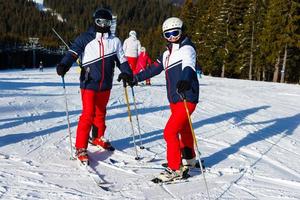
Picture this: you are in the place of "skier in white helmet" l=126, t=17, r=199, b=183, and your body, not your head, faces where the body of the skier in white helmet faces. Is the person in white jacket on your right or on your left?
on your right

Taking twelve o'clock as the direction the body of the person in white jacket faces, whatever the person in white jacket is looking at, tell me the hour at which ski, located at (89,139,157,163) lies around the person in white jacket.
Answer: The ski is roughly at 6 o'clock from the person in white jacket.

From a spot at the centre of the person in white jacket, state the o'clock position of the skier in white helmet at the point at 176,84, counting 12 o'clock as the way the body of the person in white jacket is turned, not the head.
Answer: The skier in white helmet is roughly at 6 o'clock from the person in white jacket.

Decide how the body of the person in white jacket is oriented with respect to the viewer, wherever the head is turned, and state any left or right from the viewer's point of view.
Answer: facing away from the viewer

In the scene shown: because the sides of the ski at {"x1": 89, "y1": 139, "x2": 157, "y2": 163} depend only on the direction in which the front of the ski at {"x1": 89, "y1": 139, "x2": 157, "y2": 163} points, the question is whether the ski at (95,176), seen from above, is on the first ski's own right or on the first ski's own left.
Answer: on the first ski's own right

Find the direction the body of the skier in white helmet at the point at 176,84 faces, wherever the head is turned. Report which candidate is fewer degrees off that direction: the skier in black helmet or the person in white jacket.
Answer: the skier in black helmet

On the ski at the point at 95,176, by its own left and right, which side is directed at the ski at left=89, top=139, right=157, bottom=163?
left

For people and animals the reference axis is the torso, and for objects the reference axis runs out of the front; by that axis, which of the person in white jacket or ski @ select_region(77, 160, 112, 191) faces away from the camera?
the person in white jacket

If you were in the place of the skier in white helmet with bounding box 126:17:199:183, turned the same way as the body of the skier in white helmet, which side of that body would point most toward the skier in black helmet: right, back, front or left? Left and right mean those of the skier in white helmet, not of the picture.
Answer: right
